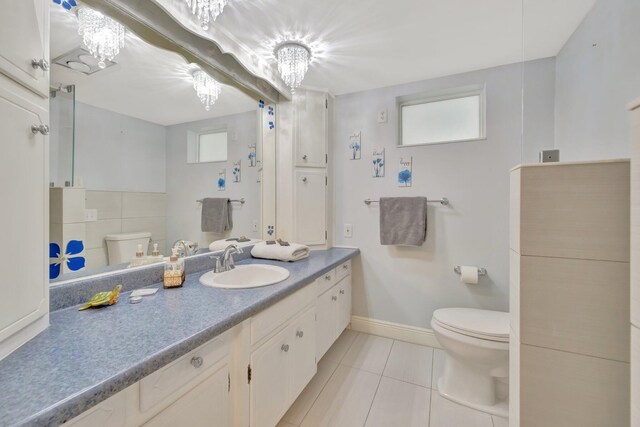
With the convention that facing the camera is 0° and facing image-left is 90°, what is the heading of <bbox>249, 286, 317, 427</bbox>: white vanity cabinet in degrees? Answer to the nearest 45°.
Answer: approximately 315°

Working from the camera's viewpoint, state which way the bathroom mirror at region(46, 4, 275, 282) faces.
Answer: facing the viewer and to the right of the viewer

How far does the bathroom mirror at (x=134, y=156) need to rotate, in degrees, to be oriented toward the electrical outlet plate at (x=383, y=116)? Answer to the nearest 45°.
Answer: approximately 45° to its left

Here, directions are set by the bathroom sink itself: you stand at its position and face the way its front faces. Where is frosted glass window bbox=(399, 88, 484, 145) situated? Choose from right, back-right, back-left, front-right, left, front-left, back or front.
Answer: front-left
